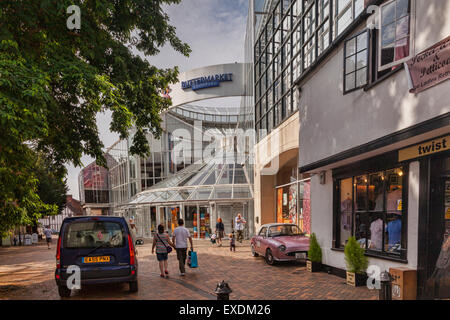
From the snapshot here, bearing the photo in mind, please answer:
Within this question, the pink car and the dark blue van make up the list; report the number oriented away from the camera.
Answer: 1

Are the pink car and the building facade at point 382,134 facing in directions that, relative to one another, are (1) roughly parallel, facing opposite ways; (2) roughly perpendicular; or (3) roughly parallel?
roughly perpendicular

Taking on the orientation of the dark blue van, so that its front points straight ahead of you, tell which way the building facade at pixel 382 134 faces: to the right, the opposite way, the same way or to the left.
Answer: to the left

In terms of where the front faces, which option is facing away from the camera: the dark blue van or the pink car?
the dark blue van

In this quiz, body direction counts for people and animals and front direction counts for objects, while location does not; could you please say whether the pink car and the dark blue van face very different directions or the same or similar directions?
very different directions

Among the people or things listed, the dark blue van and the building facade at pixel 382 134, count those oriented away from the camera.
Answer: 1

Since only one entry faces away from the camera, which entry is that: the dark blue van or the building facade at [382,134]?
the dark blue van

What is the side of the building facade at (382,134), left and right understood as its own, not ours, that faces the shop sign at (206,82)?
right

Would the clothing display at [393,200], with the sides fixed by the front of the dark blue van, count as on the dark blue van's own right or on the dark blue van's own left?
on the dark blue van's own right

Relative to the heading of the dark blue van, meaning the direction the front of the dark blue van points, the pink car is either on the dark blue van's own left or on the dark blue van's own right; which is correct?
on the dark blue van's own right

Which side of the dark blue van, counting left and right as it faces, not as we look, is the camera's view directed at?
back

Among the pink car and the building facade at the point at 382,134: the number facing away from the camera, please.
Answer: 0
